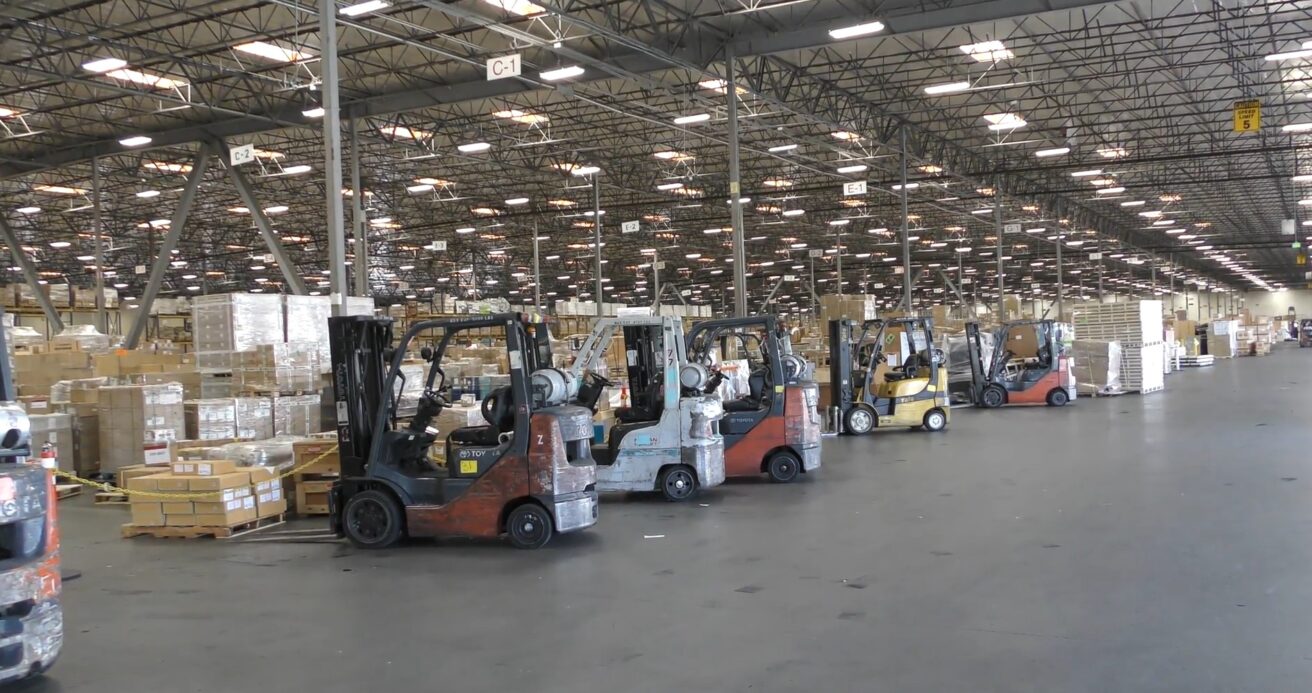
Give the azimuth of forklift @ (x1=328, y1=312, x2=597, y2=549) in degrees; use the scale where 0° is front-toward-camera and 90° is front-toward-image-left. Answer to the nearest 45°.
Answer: approximately 90°

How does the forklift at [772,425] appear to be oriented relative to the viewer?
to the viewer's left

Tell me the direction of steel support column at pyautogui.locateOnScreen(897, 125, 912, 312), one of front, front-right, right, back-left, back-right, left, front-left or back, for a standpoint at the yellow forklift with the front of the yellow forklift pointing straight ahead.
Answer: right

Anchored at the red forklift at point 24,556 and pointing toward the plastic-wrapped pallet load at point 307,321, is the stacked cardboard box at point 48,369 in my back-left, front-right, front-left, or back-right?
front-left

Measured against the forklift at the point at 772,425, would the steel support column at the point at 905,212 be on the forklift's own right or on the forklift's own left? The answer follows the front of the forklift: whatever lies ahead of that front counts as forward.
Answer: on the forklift's own right

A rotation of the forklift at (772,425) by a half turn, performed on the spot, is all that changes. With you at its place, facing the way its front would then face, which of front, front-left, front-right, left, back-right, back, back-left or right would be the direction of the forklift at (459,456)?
back-right

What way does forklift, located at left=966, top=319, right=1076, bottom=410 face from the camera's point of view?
to the viewer's left

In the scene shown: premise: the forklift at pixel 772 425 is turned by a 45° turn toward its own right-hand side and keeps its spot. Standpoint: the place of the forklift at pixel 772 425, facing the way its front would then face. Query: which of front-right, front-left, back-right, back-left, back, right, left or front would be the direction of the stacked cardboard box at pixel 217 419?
front-left

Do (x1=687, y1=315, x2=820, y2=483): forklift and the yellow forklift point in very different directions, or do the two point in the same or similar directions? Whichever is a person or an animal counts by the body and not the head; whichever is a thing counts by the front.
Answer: same or similar directions

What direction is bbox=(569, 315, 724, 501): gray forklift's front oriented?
to the viewer's left

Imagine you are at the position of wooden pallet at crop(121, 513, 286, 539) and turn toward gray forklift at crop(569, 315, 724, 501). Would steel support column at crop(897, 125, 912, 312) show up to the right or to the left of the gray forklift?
left

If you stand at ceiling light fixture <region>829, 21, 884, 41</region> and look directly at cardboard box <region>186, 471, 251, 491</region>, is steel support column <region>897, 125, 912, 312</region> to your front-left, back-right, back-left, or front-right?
back-right

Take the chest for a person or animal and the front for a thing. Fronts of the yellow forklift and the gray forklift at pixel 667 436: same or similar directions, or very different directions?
same or similar directions

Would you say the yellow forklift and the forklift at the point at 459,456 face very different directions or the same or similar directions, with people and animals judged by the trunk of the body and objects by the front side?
same or similar directions

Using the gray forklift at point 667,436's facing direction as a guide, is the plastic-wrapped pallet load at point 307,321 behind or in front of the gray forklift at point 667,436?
in front

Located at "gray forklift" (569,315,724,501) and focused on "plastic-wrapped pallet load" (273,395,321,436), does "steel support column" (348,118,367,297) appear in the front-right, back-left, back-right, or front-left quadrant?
front-right

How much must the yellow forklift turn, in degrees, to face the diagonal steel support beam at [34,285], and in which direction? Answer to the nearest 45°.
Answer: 0° — it already faces it

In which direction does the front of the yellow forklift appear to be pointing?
to the viewer's left

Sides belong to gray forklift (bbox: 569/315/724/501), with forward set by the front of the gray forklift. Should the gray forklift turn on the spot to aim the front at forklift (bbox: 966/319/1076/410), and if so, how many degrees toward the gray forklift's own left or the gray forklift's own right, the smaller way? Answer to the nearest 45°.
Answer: approximately 135° to the gray forklift's own right
